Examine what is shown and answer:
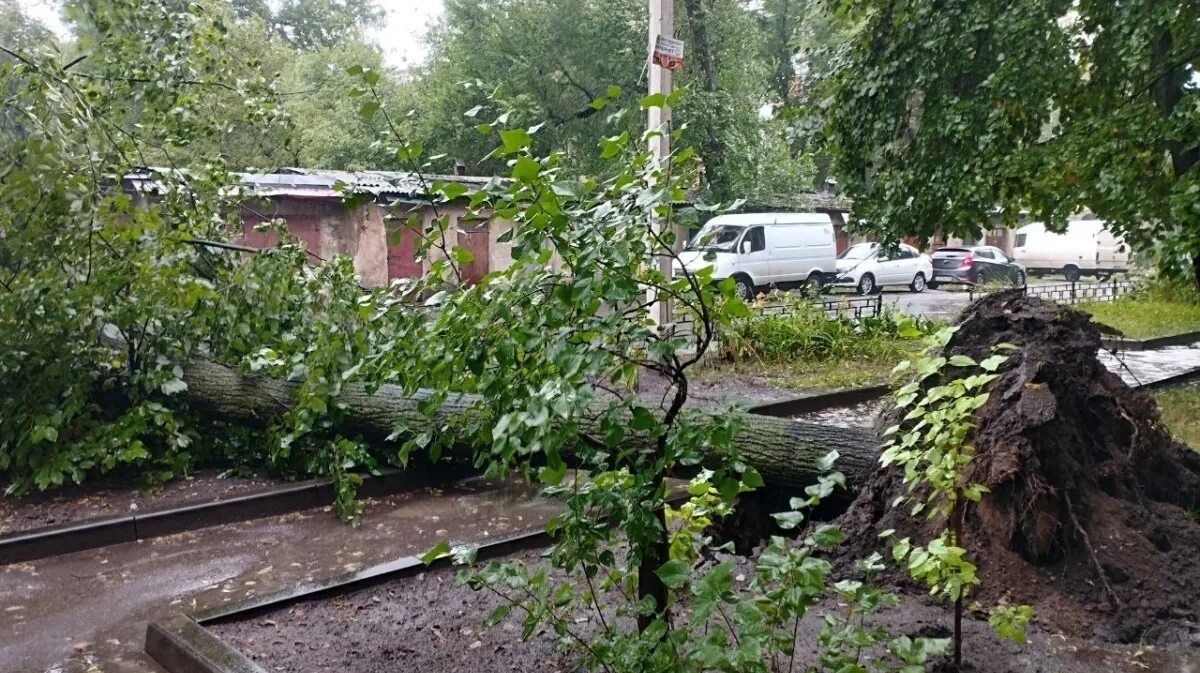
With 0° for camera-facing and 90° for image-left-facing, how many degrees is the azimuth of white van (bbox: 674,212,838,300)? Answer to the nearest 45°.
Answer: approximately 45°

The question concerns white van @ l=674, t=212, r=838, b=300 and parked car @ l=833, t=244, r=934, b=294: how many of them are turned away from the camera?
0

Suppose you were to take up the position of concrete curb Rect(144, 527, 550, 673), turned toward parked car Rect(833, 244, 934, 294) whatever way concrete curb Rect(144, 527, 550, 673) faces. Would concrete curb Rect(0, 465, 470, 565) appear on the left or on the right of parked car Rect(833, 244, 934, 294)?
left

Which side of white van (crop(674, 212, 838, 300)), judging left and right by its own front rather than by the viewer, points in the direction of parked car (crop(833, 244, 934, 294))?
back

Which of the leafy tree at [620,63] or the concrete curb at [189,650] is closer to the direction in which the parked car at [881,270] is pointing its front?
the leafy tree

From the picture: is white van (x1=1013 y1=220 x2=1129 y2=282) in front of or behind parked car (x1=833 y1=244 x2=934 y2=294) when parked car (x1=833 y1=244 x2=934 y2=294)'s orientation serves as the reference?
behind

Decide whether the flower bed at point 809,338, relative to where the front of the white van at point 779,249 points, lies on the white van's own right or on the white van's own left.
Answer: on the white van's own left

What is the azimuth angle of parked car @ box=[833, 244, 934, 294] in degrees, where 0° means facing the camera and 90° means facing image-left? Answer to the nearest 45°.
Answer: approximately 45°
